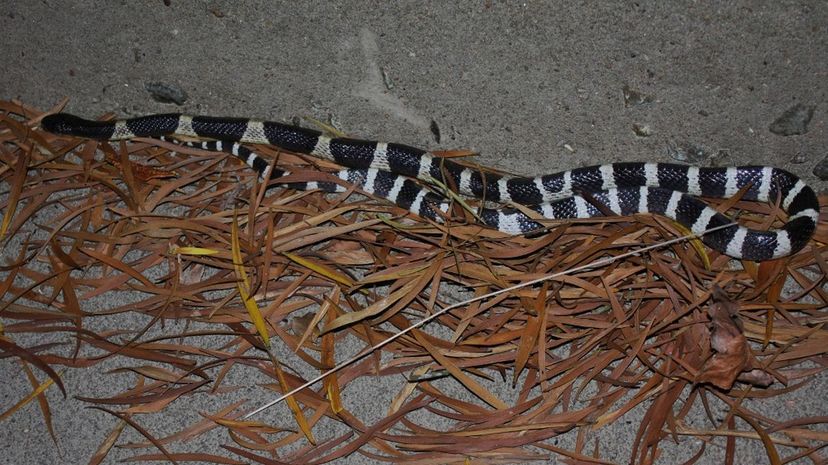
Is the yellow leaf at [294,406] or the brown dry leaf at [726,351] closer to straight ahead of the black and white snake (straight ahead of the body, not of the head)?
the yellow leaf

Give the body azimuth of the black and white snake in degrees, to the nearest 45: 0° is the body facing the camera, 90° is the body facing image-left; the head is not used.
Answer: approximately 90°

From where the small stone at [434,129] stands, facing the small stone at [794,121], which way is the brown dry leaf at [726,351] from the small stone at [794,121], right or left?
right

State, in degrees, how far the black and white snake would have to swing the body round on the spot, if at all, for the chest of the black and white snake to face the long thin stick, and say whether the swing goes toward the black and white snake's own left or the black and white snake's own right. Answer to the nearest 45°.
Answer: approximately 90° to the black and white snake's own left

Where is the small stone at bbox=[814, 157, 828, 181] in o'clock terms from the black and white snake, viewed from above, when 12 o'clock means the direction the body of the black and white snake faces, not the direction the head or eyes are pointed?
The small stone is roughly at 6 o'clock from the black and white snake.
